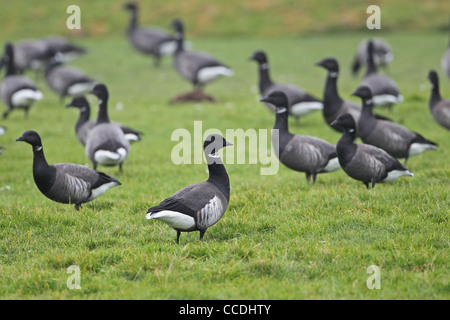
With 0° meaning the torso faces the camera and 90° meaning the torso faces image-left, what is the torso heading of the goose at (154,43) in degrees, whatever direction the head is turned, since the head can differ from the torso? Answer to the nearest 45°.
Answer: approximately 90°

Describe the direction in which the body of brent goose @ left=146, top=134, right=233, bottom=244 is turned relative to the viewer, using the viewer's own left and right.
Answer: facing to the right of the viewer

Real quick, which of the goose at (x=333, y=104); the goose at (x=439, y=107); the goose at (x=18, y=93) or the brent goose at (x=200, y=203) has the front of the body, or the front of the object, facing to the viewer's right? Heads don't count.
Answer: the brent goose

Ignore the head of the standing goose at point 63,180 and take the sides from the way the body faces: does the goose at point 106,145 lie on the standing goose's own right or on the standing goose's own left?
on the standing goose's own right

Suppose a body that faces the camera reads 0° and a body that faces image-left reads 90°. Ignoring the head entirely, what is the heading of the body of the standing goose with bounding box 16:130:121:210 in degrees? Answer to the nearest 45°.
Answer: approximately 90°

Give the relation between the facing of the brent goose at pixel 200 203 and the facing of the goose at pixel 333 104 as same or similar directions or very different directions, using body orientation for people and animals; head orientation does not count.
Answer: very different directions

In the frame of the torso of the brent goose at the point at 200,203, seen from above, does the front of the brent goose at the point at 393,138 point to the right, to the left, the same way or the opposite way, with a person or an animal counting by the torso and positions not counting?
the opposite way

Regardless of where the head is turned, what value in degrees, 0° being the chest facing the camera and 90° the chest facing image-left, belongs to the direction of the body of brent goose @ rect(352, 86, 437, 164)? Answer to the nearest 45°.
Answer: approximately 90°

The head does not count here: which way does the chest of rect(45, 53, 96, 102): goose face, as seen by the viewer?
to the viewer's left

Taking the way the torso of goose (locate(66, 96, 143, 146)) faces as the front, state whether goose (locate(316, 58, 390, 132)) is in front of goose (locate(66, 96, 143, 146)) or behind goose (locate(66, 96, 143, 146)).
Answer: behind

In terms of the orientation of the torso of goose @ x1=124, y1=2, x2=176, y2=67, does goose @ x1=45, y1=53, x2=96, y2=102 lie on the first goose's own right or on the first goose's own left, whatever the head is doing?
on the first goose's own left

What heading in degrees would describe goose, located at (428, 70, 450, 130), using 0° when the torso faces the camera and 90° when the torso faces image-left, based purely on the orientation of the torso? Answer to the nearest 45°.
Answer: approximately 90°
